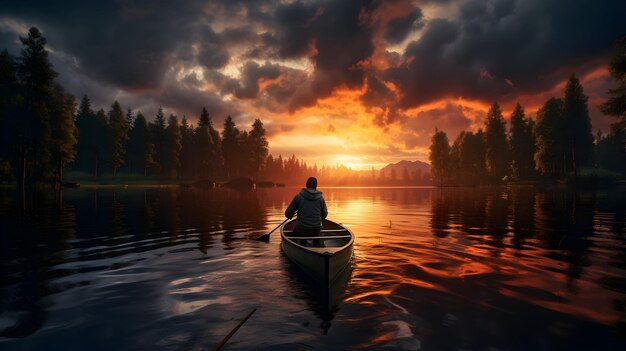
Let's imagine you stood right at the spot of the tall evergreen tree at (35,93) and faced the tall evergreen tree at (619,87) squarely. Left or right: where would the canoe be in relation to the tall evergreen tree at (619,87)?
right

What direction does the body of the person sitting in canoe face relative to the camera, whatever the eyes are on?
away from the camera

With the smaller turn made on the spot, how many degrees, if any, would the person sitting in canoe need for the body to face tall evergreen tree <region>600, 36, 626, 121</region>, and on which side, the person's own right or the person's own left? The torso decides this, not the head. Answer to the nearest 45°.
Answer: approximately 45° to the person's own right

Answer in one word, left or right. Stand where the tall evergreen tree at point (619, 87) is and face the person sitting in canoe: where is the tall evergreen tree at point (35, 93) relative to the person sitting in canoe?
right

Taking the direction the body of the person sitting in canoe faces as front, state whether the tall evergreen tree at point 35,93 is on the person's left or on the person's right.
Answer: on the person's left
